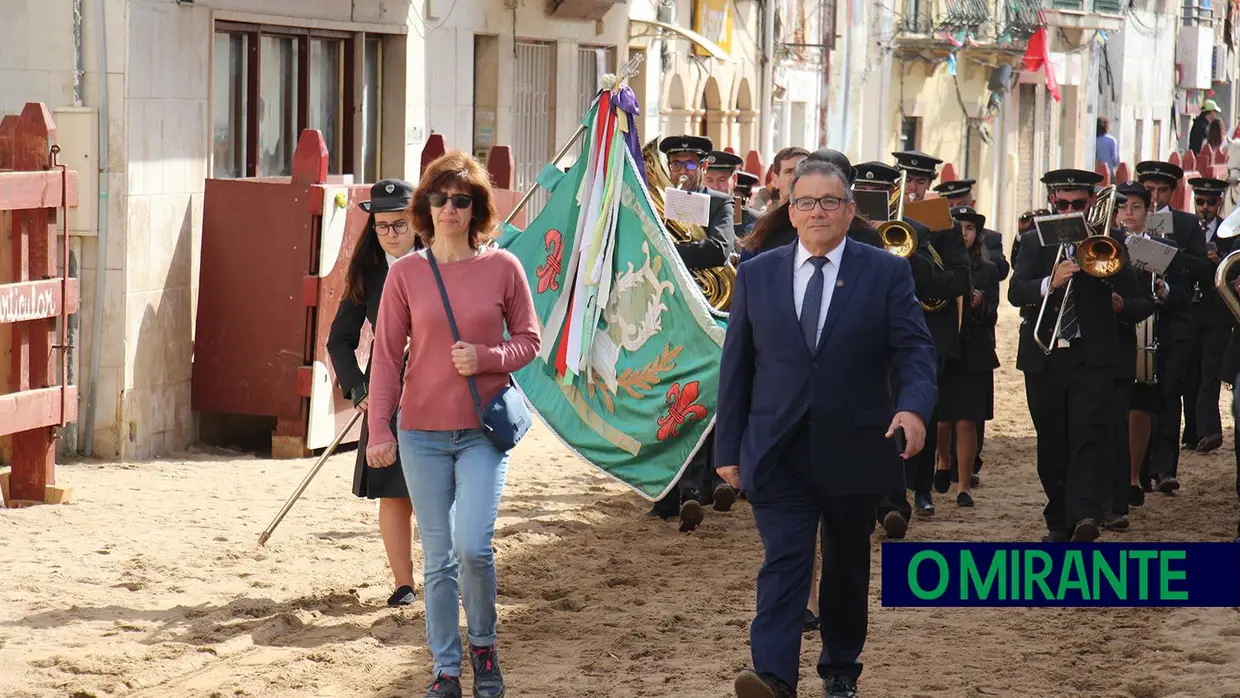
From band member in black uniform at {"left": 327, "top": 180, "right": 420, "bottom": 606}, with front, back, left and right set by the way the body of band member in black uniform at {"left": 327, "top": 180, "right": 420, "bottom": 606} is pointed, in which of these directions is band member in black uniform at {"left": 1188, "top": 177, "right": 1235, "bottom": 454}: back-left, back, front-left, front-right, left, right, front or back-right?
back-left

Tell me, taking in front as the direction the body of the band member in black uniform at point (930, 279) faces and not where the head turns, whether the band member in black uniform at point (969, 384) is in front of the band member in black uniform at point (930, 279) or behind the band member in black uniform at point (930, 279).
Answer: behind

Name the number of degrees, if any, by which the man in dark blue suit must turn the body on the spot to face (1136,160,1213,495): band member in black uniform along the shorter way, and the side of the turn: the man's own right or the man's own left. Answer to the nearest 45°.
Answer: approximately 180°

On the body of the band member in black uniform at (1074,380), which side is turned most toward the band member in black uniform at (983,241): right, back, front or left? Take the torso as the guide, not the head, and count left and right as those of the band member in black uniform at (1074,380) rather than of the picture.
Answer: back

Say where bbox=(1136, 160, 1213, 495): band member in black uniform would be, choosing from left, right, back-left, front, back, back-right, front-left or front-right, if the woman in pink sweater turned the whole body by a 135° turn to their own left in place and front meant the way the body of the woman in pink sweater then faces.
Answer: front

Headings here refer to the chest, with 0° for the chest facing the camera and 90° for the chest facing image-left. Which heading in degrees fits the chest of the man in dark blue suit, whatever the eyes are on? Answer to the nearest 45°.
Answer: approximately 0°

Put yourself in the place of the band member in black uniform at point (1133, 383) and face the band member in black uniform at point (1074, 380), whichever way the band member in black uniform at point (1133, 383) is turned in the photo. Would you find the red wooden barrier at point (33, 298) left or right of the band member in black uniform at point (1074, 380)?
right
